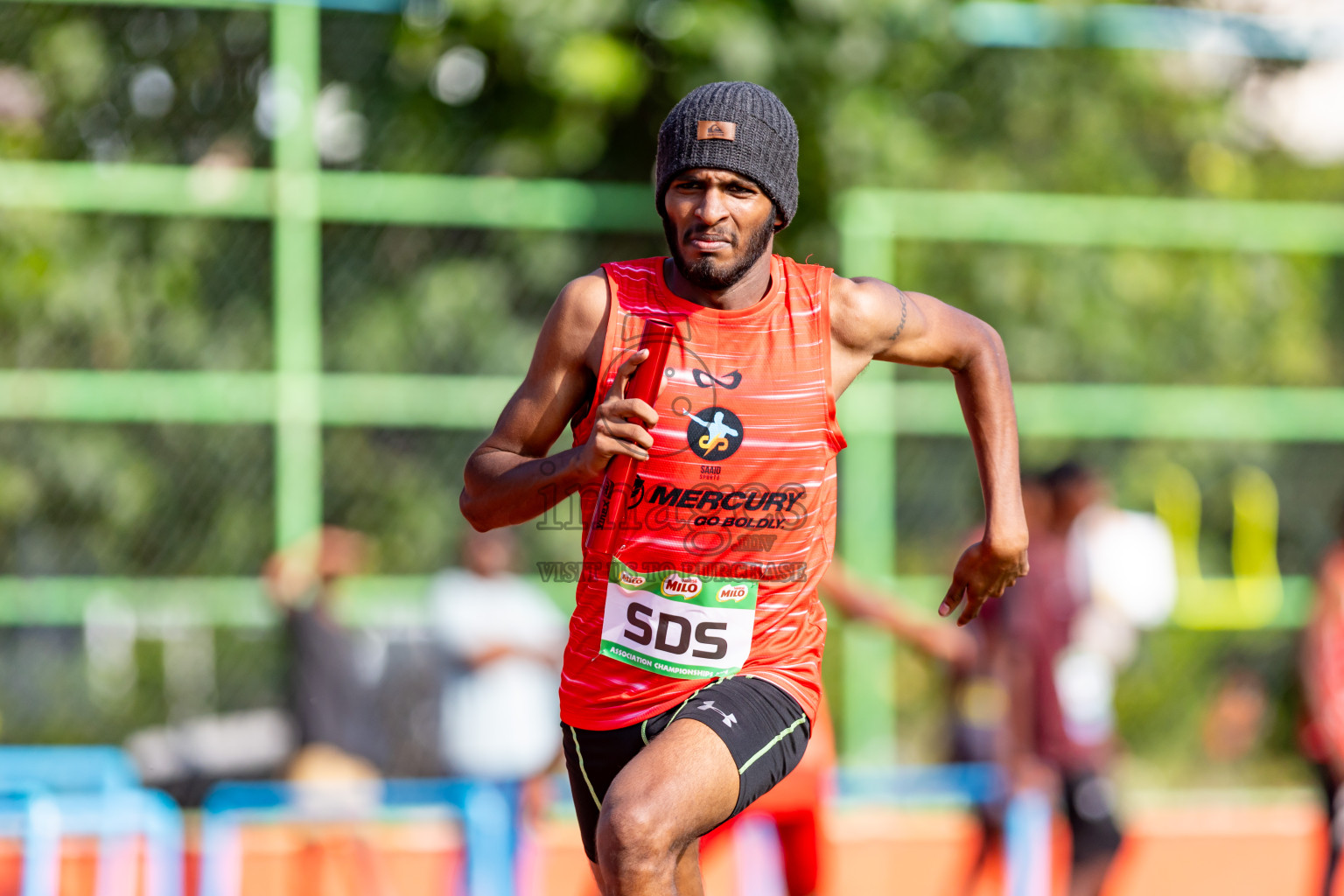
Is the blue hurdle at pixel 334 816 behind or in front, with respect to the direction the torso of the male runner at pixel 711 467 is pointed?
behind

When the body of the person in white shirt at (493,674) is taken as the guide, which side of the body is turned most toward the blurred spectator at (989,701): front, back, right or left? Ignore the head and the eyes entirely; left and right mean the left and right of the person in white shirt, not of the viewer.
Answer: left

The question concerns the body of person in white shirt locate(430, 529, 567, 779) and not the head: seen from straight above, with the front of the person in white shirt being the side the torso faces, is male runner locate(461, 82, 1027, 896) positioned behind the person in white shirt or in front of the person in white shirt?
in front

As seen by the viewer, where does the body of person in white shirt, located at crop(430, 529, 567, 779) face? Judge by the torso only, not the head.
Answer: toward the camera

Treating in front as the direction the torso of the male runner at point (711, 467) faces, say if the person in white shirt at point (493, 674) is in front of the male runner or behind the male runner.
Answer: behind

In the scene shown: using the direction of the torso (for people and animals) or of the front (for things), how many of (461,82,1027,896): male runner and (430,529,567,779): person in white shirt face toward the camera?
2

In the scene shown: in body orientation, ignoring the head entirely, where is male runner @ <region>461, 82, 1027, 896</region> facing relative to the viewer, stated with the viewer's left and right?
facing the viewer
